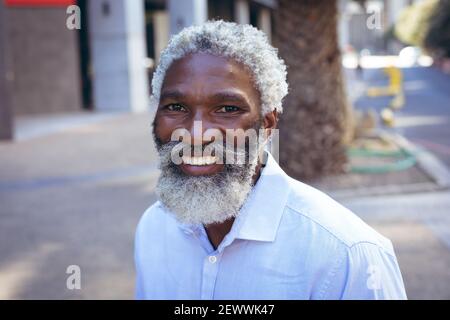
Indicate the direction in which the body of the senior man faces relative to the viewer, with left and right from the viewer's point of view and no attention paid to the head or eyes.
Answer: facing the viewer and to the left of the viewer

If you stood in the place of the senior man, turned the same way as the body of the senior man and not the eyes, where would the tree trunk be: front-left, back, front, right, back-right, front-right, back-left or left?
back-right

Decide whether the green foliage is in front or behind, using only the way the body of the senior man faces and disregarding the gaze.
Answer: behind
